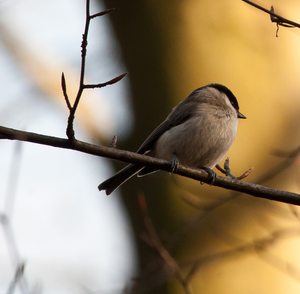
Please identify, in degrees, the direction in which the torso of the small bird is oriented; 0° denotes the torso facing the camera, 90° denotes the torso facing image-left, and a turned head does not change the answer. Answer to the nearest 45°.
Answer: approximately 270°
